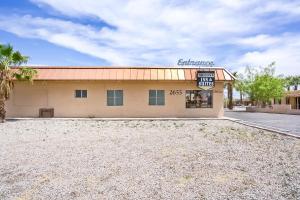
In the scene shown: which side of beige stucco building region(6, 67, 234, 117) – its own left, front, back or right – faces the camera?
front
